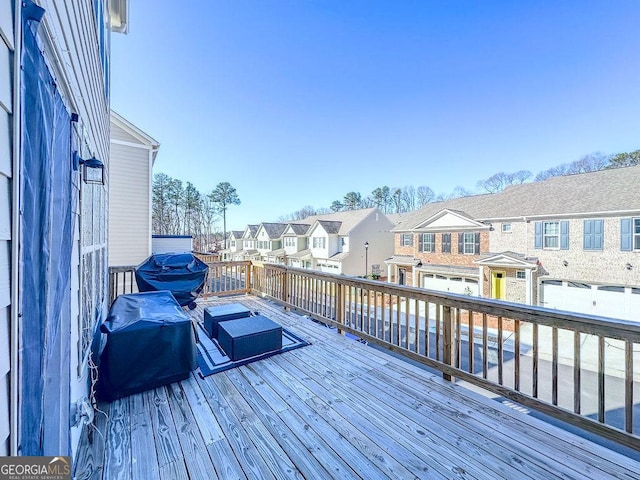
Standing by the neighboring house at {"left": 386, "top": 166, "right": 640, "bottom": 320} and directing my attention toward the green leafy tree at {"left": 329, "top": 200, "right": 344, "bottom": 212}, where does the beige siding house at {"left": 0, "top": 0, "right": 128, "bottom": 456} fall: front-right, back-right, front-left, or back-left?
back-left

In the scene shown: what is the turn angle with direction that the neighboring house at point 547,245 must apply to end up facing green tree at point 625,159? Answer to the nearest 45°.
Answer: approximately 180°
